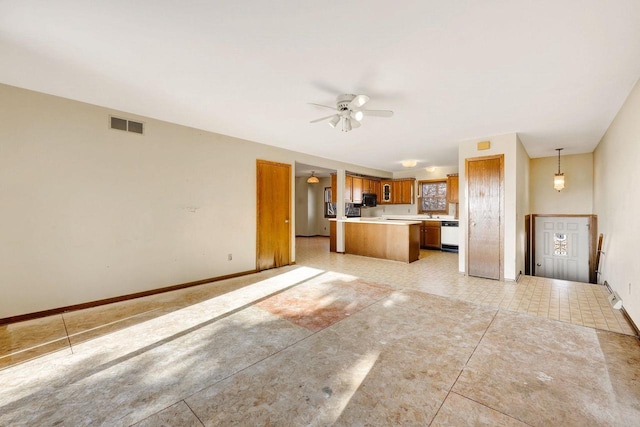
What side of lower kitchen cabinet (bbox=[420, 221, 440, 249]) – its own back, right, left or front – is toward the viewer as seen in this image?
front

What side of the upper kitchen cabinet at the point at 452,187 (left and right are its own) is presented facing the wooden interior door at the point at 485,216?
front

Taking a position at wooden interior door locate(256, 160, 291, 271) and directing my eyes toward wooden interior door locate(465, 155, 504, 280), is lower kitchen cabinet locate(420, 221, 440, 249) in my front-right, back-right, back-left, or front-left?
front-left

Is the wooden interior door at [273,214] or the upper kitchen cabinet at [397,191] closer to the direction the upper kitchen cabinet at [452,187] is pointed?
the wooden interior door

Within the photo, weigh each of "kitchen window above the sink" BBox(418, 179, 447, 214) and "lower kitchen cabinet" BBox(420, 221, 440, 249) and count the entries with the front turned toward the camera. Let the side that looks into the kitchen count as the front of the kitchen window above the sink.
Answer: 2

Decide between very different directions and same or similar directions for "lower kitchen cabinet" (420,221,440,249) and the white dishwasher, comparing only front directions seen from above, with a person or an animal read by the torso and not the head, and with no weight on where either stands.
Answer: same or similar directions

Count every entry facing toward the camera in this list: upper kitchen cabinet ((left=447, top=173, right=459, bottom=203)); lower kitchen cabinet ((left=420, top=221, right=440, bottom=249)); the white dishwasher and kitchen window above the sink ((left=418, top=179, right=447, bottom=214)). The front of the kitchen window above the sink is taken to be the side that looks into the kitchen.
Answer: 4

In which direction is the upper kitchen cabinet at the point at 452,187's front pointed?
toward the camera

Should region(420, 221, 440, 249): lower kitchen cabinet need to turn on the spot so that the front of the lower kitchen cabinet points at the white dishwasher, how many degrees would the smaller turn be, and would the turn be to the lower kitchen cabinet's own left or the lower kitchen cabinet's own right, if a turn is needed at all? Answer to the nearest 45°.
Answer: approximately 45° to the lower kitchen cabinet's own left

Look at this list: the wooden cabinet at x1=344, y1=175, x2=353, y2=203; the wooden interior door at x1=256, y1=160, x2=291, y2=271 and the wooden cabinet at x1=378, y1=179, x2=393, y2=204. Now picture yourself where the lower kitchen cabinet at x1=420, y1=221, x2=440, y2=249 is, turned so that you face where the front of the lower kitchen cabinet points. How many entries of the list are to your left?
0

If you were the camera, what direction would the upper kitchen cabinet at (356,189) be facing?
facing the viewer and to the right of the viewer

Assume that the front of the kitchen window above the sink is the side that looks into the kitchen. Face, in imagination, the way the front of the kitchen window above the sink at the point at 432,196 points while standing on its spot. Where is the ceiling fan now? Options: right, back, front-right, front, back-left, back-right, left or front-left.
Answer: front

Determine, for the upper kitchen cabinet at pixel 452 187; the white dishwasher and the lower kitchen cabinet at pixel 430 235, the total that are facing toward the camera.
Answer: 3

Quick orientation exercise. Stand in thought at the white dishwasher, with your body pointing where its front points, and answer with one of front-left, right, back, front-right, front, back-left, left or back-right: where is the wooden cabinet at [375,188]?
right

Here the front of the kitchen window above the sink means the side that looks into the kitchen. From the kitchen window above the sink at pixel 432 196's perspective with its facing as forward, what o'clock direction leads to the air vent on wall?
The air vent on wall is roughly at 1 o'clock from the kitchen window above the sink.

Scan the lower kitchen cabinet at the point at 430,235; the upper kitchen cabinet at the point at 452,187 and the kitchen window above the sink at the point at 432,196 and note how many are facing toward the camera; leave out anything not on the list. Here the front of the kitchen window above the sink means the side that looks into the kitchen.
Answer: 3

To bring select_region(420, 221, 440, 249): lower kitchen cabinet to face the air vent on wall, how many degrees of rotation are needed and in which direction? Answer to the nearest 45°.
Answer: approximately 45° to its right

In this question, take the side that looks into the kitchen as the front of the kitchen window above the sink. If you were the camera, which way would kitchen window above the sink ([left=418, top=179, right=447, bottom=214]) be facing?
facing the viewer

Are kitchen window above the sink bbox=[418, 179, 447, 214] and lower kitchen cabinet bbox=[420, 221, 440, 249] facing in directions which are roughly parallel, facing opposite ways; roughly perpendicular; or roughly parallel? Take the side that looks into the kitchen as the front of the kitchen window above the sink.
roughly parallel
